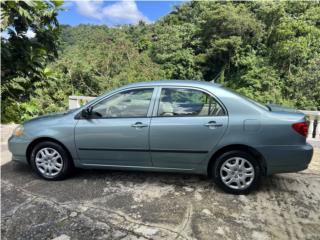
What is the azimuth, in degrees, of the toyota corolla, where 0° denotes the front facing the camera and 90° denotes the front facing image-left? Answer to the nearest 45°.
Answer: approximately 90°
